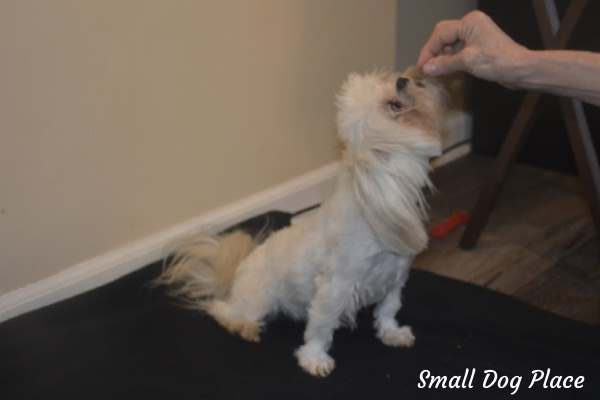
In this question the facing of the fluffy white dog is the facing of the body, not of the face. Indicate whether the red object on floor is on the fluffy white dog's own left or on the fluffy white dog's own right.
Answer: on the fluffy white dog's own left

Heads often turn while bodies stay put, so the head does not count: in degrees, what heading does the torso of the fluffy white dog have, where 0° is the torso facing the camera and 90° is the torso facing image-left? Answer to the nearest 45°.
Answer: approximately 315°
